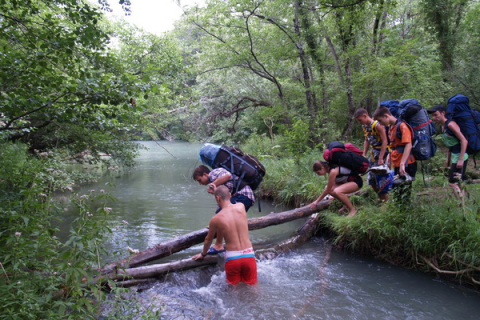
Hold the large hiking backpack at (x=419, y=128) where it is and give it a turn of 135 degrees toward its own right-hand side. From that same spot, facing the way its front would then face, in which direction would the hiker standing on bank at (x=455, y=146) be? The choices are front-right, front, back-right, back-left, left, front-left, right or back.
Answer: back

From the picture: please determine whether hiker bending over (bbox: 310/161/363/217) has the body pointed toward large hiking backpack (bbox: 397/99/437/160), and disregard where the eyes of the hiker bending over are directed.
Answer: no

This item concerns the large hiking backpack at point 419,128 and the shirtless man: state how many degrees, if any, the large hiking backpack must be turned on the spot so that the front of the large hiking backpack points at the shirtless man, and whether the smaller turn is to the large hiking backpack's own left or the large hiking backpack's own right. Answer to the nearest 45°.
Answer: approximately 135° to the large hiking backpack's own right

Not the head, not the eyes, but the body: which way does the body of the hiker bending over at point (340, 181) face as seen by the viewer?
to the viewer's left

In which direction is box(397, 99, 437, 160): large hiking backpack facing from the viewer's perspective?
to the viewer's right

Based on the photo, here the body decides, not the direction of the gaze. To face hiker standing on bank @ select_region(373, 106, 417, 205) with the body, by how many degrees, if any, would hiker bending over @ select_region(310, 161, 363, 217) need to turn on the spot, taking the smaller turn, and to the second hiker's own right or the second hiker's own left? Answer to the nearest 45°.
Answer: approximately 135° to the second hiker's own left

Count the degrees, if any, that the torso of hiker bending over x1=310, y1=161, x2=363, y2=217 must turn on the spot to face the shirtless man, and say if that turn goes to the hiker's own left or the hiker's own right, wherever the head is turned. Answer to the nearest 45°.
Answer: approximately 45° to the hiker's own left

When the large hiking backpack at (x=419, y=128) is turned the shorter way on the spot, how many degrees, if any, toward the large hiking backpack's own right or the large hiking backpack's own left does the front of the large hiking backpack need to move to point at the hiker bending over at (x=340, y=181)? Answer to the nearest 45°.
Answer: approximately 180°
